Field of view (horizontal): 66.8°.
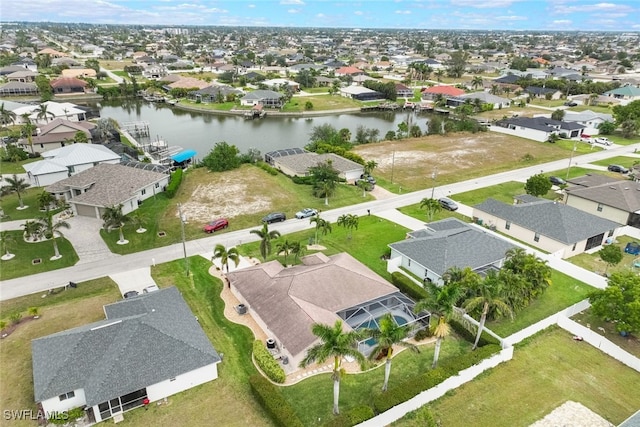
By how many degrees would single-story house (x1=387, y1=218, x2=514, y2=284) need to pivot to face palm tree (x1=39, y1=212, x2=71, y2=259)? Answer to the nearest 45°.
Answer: approximately 45° to its left

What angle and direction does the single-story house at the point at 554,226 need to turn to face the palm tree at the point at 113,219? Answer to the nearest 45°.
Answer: approximately 90° to its left

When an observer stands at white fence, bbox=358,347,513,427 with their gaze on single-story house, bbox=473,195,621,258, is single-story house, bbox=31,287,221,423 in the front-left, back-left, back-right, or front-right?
back-left

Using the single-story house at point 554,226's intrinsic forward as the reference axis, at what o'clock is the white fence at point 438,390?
The white fence is roughly at 8 o'clock from the single-story house.

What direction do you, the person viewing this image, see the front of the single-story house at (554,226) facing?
facing away from the viewer and to the left of the viewer

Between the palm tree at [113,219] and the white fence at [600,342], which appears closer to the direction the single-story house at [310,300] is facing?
the palm tree

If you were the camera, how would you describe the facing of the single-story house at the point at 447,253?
facing away from the viewer and to the left of the viewer

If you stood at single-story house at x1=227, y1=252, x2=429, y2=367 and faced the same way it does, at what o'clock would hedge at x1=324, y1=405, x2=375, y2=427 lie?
The hedge is roughly at 7 o'clock from the single-story house.

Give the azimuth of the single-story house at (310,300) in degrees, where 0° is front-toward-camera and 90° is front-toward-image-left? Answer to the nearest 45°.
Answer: approximately 135°

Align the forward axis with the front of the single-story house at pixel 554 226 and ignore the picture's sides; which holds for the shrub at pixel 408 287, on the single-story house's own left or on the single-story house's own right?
on the single-story house's own left
